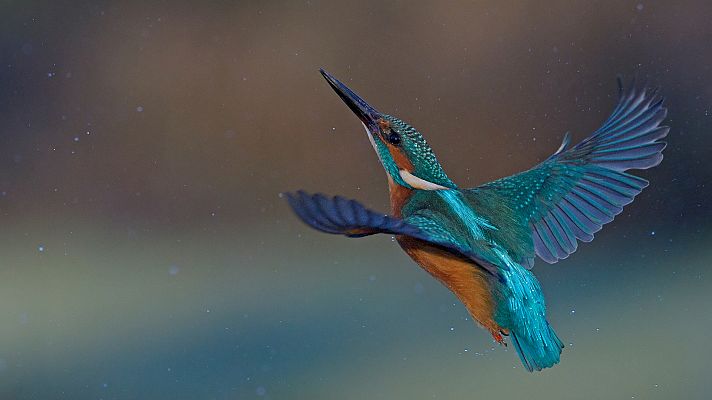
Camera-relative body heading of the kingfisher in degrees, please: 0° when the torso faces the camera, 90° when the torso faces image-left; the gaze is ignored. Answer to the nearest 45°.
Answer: approximately 135°
